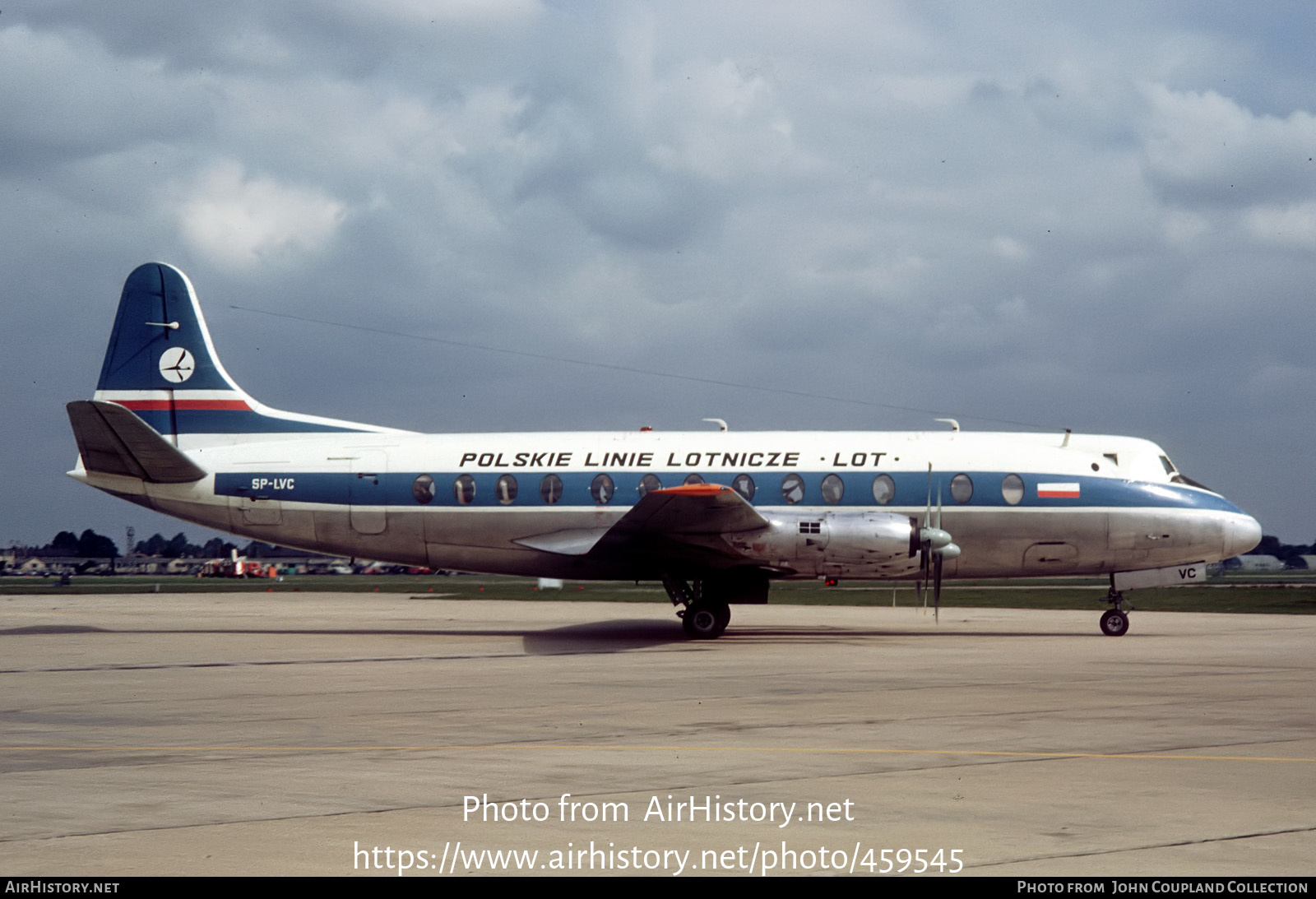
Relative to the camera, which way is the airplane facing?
to the viewer's right
